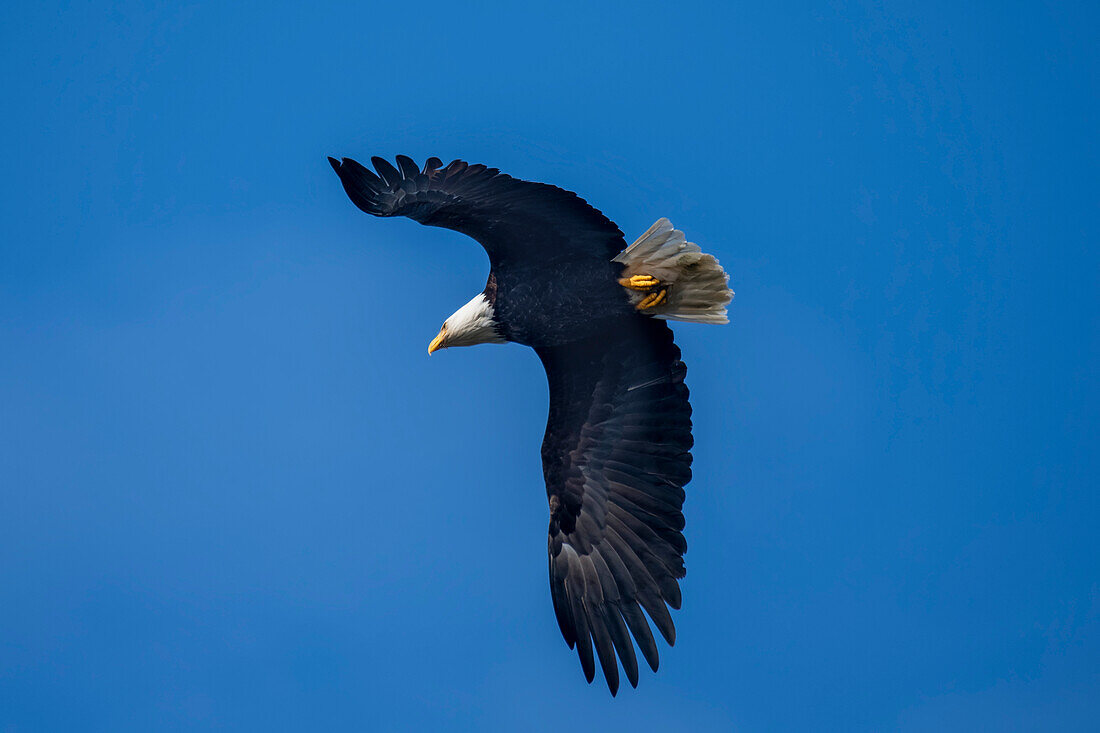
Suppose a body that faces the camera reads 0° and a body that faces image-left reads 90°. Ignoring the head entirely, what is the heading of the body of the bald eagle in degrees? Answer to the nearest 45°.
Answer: approximately 90°
